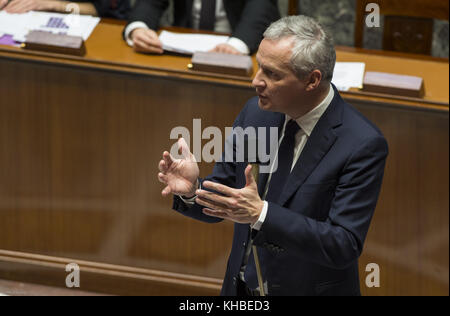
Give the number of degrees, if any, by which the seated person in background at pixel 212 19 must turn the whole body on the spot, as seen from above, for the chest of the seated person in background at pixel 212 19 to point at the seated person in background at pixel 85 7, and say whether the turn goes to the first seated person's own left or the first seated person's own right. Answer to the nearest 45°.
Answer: approximately 135° to the first seated person's own right

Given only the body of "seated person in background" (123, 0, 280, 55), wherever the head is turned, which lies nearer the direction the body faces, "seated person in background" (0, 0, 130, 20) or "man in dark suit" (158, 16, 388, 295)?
the man in dark suit

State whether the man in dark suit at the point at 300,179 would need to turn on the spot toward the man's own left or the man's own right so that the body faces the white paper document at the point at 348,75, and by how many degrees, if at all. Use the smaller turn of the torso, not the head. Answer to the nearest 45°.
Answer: approximately 135° to the man's own right

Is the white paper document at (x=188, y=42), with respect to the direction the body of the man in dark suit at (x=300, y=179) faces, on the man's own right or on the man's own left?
on the man's own right

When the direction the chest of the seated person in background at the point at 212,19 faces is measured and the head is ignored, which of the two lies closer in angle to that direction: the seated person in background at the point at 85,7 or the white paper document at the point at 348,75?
the white paper document

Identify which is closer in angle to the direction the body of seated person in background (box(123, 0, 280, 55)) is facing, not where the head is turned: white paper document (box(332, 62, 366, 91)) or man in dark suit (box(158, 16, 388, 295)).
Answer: the man in dark suit

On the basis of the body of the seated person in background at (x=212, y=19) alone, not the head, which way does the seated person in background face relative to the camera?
toward the camera

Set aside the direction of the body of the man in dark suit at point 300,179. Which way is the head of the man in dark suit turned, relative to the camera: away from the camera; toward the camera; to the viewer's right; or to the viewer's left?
to the viewer's left
